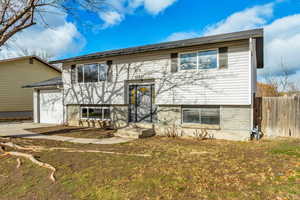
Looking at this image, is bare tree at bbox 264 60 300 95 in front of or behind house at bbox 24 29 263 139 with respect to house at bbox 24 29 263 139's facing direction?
behind

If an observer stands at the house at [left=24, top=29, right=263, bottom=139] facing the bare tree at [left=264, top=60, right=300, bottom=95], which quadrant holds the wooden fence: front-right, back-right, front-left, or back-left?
front-right

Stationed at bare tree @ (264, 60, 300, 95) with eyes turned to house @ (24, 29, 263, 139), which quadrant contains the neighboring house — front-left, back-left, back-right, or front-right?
front-right

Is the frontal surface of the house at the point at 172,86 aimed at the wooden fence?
no

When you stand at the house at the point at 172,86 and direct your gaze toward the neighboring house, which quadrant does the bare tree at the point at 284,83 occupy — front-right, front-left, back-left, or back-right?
back-right

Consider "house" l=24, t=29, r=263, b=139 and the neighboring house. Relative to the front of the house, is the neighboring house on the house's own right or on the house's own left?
on the house's own right

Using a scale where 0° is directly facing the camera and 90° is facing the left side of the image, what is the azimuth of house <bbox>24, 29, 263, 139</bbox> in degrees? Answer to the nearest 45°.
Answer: approximately 45°

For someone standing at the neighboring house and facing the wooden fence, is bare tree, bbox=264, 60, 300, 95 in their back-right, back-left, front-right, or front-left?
front-left
